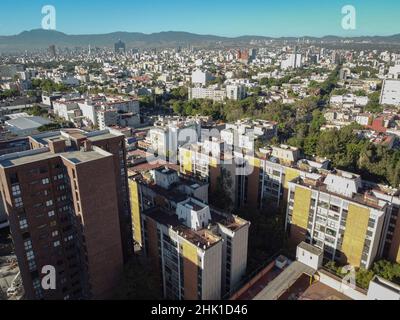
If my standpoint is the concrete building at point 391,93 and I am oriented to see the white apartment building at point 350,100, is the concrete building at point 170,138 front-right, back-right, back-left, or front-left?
front-left

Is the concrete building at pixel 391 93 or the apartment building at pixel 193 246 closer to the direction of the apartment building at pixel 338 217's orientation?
the apartment building

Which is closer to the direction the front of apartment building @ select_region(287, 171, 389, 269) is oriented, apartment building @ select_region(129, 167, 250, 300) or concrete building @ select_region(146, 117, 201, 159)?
the apartment building

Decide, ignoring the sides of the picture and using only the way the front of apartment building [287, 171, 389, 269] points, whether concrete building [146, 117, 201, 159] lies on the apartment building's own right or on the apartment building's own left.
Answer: on the apartment building's own right

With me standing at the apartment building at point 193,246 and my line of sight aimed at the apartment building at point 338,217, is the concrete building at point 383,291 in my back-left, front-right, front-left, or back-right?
front-right

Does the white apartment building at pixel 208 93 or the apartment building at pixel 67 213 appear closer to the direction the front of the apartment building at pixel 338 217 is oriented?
the apartment building

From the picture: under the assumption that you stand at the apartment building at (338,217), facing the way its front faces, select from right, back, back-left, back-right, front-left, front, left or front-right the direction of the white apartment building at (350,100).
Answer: back-right

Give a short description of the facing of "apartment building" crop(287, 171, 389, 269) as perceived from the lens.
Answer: facing the viewer and to the left of the viewer

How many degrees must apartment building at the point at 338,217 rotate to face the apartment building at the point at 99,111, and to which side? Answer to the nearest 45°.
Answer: approximately 90° to its right

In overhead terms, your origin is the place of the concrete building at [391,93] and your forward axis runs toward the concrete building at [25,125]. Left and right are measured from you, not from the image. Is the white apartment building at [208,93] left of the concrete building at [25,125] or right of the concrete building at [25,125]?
right

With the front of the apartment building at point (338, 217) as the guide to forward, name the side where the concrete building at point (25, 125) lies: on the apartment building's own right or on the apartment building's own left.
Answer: on the apartment building's own right
